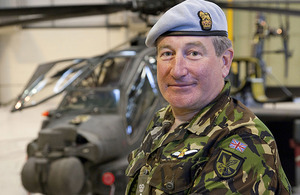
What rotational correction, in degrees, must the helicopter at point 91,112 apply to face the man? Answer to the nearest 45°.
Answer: approximately 45° to its left

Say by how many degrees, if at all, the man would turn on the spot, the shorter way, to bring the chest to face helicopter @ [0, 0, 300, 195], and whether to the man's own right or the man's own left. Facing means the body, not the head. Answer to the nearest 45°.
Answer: approximately 90° to the man's own right

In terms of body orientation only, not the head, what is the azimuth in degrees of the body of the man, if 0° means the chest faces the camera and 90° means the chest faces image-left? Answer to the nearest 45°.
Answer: approximately 45°

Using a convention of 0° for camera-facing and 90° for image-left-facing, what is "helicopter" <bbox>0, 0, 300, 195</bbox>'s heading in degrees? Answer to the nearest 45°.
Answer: approximately 45°
